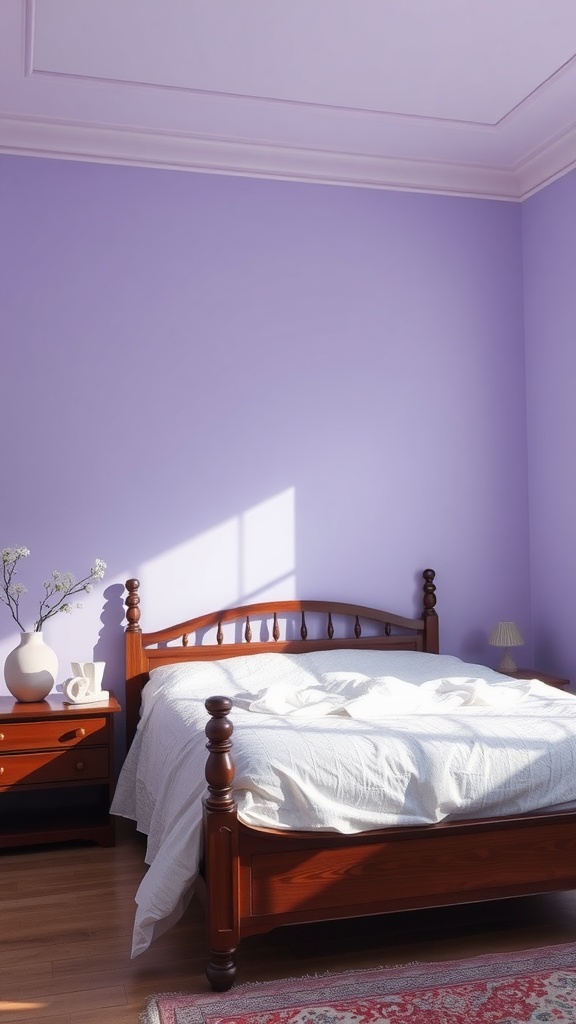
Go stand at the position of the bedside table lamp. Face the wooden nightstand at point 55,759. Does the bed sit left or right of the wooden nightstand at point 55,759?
left

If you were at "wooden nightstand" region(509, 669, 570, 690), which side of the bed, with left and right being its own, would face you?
left

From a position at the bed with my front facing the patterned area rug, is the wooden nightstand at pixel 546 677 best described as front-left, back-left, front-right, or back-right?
back-left

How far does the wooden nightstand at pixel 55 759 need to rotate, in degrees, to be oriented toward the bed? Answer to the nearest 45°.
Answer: approximately 45° to its left

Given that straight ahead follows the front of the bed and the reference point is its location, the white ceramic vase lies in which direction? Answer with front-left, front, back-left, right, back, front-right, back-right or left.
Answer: back

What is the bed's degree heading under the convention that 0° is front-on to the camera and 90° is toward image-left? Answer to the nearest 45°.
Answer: approximately 315°

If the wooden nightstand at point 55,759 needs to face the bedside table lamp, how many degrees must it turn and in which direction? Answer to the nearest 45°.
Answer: approximately 90° to its left

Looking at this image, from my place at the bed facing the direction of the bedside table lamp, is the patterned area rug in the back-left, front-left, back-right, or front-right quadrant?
back-right

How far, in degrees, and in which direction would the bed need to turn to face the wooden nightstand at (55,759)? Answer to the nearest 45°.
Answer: approximately 180°
